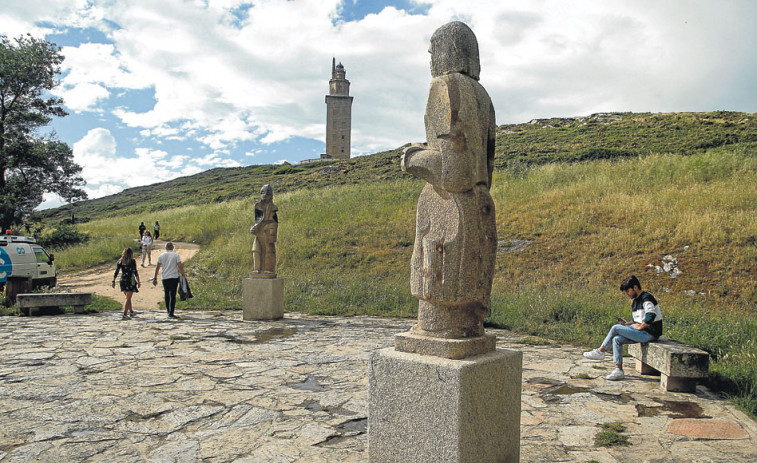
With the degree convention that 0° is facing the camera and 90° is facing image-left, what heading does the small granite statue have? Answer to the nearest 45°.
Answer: approximately 0°

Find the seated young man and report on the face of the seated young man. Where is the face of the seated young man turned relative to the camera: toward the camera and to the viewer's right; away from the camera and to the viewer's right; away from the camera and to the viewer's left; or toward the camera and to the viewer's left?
toward the camera and to the viewer's left

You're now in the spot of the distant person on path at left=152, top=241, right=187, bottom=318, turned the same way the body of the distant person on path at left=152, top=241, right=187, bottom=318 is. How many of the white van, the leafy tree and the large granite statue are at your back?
1

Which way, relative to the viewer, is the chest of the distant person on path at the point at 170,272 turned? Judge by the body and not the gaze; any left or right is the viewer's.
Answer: facing away from the viewer

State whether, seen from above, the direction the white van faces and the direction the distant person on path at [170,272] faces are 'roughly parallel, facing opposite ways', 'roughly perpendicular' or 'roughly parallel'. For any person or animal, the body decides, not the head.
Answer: roughly perpendicular

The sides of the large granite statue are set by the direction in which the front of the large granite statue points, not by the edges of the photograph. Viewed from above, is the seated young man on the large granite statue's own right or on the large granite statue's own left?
on the large granite statue's own right

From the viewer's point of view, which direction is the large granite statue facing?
to the viewer's left

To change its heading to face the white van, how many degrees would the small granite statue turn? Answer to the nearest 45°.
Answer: approximately 135° to its right

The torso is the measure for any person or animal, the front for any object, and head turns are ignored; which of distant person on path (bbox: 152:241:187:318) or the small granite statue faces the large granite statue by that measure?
the small granite statue

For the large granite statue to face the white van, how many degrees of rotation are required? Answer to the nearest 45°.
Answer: approximately 45° to its right

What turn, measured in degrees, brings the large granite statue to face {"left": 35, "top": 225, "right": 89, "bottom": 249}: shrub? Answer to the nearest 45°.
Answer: approximately 45° to its right

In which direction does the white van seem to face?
to the viewer's right
